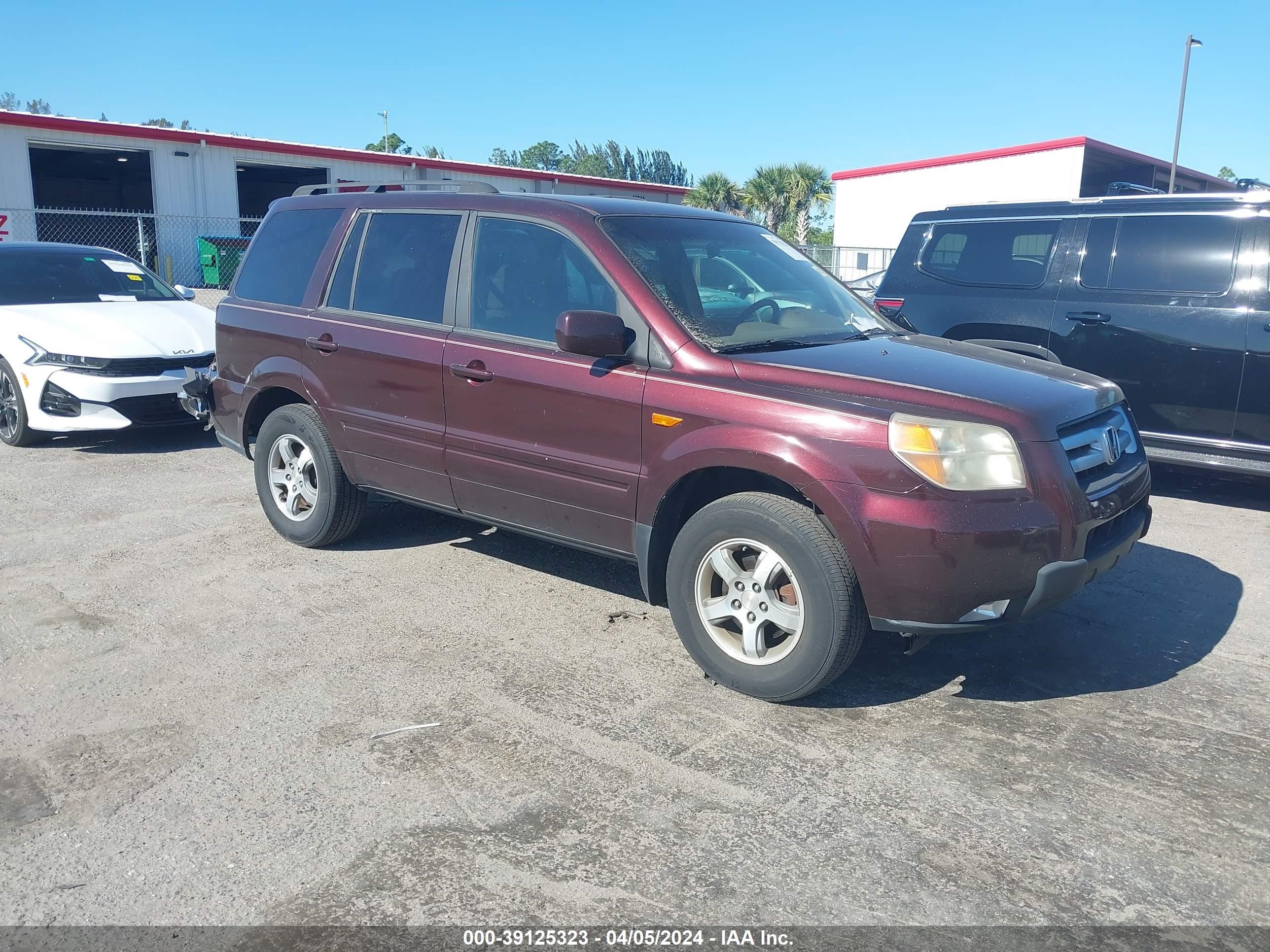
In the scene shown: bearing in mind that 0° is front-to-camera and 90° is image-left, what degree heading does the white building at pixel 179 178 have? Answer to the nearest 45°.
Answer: approximately 315°

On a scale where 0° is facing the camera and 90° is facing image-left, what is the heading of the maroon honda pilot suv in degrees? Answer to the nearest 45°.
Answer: approximately 315°

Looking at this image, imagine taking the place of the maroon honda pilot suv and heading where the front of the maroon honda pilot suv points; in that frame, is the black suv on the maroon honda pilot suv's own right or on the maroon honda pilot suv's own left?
on the maroon honda pilot suv's own left

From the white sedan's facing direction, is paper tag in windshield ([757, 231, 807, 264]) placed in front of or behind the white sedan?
in front

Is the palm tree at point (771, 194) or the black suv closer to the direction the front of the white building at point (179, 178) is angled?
the black suv

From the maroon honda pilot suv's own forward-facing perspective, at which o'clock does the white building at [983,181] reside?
The white building is roughly at 8 o'clock from the maroon honda pilot suv.

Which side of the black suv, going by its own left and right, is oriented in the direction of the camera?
right

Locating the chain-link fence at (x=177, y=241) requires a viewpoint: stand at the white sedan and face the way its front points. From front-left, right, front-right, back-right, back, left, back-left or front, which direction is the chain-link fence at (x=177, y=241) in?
back-left

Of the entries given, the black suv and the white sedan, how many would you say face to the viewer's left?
0
